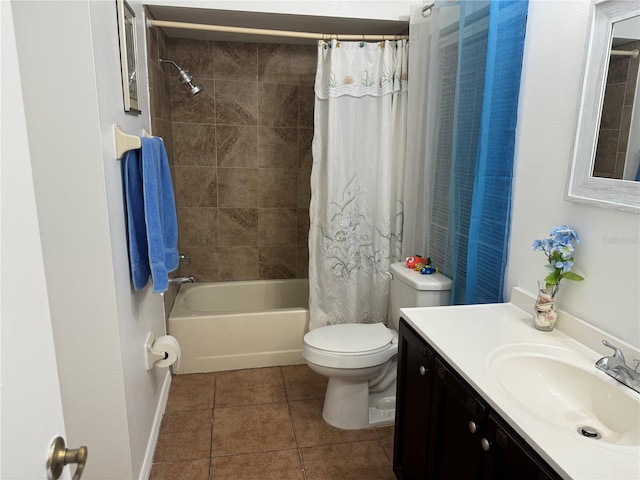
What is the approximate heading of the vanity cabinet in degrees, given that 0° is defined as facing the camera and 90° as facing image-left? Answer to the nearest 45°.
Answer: approximately 45°

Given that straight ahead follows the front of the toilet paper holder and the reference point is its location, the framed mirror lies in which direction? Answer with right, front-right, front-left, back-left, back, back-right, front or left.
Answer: front-right

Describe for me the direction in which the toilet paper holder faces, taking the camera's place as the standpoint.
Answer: facing to the right of the viewer

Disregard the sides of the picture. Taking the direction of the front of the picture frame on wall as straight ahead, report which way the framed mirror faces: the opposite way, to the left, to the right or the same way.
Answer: the opposite way

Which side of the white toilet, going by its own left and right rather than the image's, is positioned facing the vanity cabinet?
left

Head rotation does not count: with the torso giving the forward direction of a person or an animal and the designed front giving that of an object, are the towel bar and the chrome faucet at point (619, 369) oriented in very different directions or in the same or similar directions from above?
very different directions

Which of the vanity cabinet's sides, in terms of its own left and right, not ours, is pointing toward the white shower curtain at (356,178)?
right

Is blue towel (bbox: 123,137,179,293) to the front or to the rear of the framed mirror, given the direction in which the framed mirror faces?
to the front

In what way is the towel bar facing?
to the viewer's right

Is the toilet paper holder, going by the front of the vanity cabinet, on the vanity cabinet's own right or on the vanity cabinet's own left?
on the vanity cabinet's own right

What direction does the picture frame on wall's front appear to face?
to the viewer's right
